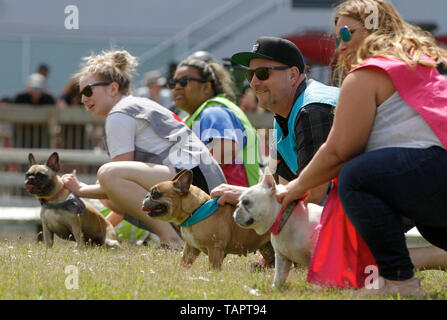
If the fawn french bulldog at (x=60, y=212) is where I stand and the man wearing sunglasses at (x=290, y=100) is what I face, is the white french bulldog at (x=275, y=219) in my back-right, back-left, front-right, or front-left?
front-right

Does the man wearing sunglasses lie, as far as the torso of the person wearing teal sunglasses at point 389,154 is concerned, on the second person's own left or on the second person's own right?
on the second person's own right

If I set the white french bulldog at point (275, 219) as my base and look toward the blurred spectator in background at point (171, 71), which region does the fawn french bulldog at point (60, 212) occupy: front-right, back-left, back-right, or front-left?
front-left

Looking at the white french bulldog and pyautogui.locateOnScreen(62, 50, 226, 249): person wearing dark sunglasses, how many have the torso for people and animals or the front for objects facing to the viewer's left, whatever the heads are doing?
2

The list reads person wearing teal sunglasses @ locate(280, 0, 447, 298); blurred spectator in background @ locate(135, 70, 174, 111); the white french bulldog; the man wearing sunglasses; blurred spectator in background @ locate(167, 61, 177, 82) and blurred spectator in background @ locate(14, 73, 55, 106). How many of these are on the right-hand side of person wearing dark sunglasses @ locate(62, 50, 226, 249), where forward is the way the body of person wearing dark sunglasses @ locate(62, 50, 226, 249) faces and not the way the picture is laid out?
3

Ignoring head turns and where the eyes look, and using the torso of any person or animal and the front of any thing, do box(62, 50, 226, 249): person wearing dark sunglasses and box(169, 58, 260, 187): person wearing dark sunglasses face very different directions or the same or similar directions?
same or similar directions

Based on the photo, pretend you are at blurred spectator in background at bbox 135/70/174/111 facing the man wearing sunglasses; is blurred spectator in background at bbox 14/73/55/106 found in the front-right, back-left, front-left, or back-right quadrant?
back-right

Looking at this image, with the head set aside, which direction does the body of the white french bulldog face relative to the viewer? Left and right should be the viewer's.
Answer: facing to the left of the viewer

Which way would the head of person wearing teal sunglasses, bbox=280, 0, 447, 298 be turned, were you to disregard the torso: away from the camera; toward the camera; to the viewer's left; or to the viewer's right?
to the viewer's left

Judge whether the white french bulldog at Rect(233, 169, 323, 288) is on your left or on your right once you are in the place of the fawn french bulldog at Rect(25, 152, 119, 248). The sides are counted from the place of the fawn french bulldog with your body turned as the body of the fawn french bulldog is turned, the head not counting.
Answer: on your left

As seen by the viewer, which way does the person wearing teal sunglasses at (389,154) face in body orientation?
to the viewer's left

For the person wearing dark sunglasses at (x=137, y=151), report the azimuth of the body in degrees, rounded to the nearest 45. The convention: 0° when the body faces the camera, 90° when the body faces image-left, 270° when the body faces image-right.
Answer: approximately 90°

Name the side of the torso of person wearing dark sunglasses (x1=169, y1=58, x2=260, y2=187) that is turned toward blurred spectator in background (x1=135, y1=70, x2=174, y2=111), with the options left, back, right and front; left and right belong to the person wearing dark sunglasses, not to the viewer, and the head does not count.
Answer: right

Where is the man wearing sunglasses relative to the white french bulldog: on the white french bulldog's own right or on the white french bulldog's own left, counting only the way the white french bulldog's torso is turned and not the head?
on the white french bulldog's own right

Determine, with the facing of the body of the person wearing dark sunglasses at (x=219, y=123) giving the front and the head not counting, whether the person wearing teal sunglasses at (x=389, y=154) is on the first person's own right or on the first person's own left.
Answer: on the first person's own left

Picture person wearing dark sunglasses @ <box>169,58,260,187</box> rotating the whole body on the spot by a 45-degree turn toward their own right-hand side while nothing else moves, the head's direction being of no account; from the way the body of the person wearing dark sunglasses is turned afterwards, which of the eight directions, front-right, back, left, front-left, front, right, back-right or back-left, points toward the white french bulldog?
back-left

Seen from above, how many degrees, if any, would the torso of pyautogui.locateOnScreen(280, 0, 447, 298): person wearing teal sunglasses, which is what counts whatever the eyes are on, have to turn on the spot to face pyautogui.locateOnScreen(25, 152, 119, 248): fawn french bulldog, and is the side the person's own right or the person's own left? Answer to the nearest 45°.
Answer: approximately 45° to the person's own right
